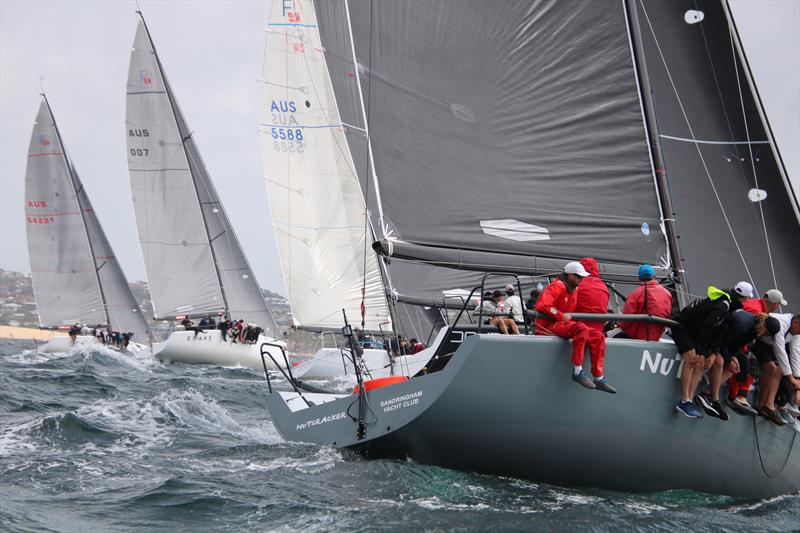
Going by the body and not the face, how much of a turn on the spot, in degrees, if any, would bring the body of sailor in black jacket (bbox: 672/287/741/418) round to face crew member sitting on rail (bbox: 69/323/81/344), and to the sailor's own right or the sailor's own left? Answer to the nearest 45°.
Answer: approximately 180°

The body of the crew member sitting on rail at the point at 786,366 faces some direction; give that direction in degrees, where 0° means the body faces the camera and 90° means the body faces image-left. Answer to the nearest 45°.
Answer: approximately 315°

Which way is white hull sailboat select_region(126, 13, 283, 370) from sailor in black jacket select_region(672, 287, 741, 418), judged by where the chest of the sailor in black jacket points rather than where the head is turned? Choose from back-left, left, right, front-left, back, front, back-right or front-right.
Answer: back

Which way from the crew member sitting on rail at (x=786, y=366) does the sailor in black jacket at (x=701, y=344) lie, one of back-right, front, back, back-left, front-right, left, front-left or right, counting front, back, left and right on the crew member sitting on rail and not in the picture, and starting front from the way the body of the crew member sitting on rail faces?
right
